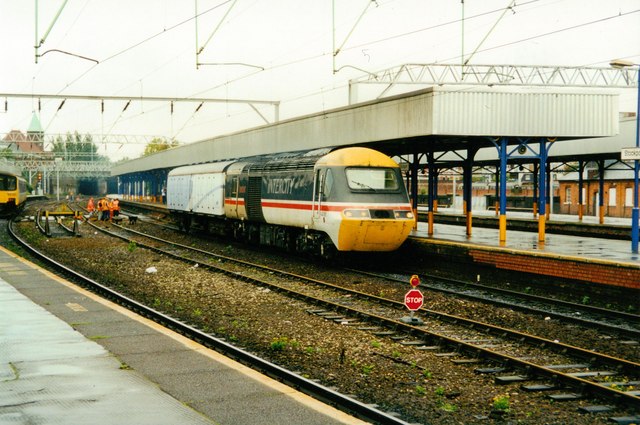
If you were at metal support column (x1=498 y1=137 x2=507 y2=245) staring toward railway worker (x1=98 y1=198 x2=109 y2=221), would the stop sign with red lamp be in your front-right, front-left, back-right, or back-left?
back-left

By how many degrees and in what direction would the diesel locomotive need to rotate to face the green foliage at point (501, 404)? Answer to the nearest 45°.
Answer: approximately 45° to its right

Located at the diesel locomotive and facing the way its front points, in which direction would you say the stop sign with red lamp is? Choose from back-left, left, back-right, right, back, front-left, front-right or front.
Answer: front-right

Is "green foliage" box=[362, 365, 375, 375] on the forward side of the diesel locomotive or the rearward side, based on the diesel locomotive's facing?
on the forward side

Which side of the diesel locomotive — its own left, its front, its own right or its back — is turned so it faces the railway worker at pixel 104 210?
back

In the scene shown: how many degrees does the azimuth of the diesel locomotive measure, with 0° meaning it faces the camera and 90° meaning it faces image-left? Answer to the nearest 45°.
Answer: approximately 315°
